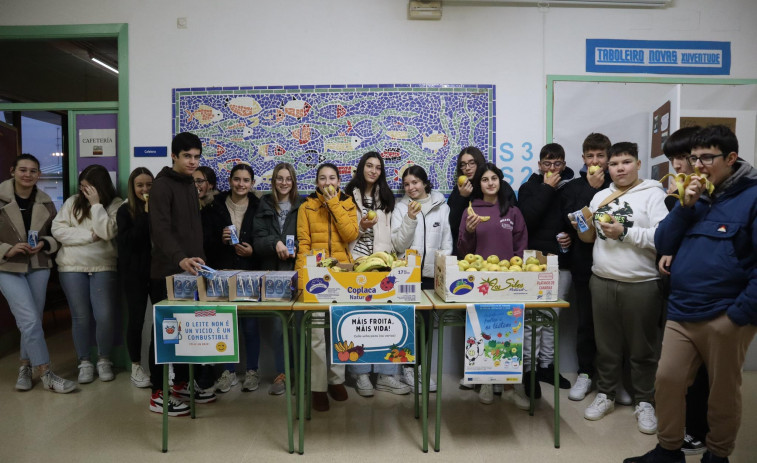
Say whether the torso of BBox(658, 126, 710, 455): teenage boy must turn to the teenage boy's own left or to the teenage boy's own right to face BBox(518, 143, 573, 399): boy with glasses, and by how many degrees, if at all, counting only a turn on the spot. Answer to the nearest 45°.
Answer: approximately 90° to the teenage boy's own right

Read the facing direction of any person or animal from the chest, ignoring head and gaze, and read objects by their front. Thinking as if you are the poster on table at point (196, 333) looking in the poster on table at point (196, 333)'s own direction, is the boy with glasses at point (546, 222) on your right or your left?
on your left

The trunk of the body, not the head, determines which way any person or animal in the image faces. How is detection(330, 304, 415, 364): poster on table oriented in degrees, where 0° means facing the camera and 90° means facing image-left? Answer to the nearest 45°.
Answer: approximately 0°

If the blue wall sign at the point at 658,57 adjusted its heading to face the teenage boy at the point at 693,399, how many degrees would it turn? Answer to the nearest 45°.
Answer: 0° — it already faces them

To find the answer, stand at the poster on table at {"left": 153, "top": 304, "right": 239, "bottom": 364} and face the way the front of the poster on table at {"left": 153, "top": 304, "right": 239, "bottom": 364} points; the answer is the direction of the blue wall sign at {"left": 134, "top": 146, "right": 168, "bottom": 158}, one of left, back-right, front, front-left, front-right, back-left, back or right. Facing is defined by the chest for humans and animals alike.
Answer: back

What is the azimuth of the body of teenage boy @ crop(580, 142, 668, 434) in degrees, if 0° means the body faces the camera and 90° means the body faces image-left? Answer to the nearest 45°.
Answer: approximately 45°
